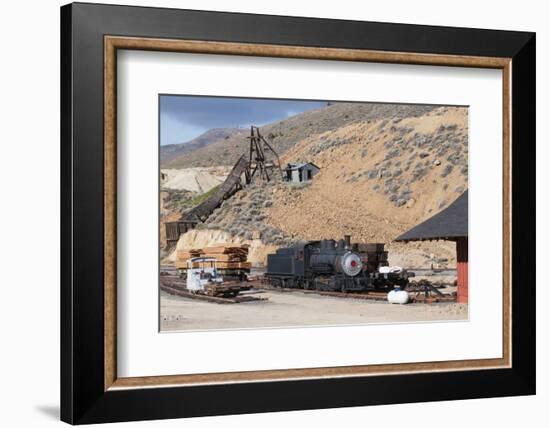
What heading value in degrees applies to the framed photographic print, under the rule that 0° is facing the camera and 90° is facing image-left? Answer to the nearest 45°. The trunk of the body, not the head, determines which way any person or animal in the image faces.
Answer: approximately 315°
